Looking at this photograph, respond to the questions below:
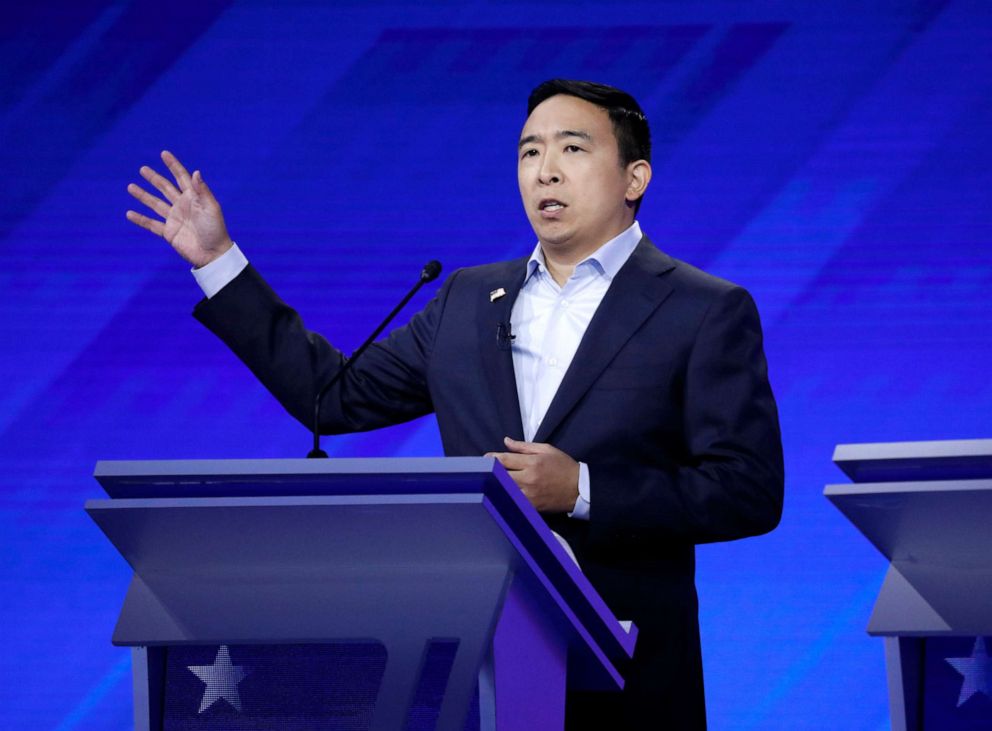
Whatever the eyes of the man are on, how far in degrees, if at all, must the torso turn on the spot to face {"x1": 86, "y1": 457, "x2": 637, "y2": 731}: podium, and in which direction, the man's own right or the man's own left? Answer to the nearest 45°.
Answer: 0° — they already face it
